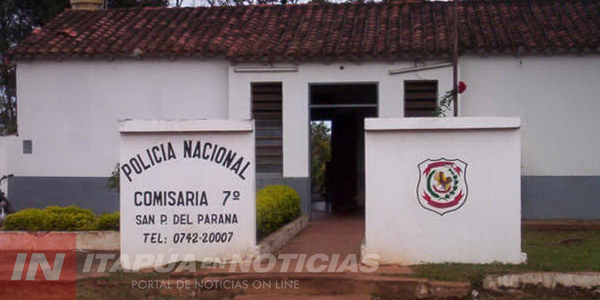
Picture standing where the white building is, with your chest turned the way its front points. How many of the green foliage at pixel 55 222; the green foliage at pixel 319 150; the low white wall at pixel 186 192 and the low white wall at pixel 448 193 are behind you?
1

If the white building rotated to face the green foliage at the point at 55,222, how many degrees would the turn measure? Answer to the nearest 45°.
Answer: approximately 45° to its right

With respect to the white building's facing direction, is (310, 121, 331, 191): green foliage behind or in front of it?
behind

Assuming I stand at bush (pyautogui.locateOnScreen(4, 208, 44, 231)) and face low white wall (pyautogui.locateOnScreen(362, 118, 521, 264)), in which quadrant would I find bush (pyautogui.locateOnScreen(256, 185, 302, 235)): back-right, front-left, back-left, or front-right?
front-left

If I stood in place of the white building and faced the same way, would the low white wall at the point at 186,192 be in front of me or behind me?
in front

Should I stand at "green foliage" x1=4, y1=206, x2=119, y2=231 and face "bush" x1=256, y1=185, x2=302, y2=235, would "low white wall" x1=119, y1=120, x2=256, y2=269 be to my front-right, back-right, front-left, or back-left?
front-right

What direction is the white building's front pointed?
toward the camera

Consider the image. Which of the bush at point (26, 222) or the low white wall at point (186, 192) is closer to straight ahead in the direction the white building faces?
the low white wall

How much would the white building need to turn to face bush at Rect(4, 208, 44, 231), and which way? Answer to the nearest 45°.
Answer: approximately 45° to its right
